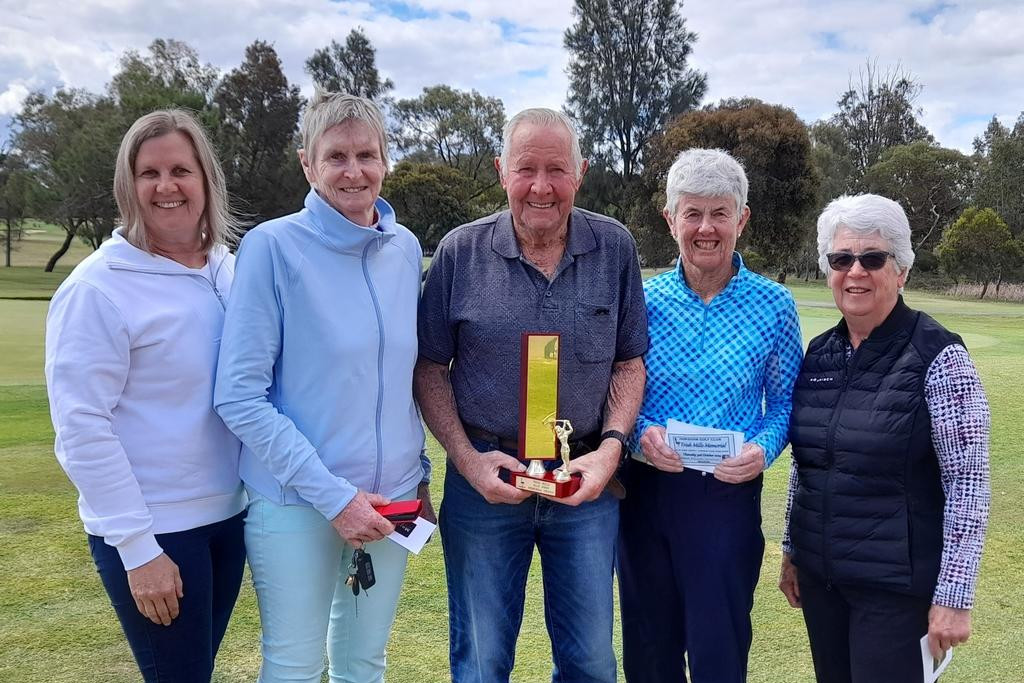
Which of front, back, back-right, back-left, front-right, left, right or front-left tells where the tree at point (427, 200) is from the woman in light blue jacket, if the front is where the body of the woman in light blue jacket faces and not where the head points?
back-left

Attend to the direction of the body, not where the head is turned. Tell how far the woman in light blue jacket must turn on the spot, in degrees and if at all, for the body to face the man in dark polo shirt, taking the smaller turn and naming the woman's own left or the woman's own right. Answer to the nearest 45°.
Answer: approximately 45° to the woman's own left

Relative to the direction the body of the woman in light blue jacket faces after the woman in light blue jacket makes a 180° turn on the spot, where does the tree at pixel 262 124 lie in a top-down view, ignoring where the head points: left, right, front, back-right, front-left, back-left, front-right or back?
front-right

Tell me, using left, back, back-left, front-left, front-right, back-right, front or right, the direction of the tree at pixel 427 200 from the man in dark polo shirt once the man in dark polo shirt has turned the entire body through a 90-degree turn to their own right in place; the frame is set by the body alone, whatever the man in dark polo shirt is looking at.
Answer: right

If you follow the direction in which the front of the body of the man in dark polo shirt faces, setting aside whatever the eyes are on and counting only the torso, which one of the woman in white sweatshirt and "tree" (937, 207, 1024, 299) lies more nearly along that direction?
the woman in white sweatshirt

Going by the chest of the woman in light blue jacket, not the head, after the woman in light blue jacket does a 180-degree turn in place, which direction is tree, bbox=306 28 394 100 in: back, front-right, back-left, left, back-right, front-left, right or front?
front-right

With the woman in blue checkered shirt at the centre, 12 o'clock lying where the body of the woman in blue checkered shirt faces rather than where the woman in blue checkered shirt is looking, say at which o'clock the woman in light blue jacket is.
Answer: The woman in light blue jacket is roughly at 2 o'clock from the woman in blue checkered shirt.

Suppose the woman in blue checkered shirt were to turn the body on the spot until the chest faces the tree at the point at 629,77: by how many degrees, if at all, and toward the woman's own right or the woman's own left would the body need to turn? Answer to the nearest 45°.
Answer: approximately 180°

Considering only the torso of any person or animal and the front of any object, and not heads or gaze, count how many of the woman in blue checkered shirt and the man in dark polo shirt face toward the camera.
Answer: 2
